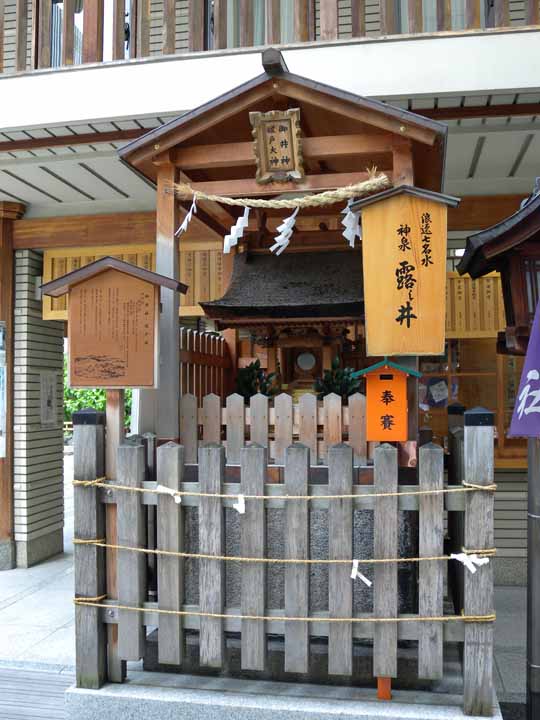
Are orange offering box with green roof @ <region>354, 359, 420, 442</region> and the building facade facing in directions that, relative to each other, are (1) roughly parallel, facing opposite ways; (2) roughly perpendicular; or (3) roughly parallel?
roughly parallel

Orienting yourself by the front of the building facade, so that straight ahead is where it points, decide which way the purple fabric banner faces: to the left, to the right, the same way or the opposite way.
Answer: the same way

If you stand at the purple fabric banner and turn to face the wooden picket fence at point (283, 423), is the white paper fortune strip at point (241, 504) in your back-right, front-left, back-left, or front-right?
front-left

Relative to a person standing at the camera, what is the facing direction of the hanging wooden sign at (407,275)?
facing the viewer

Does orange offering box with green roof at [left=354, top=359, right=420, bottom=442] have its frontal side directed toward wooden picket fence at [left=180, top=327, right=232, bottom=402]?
no

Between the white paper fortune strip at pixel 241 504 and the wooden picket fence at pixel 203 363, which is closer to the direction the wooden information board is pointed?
the white paper fortune strip

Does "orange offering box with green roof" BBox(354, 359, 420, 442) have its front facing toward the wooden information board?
no

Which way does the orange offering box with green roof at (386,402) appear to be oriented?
toward the camera

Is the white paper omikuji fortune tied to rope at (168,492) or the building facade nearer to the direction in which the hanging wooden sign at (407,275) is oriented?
the white paper omikuji fortune tied to rope

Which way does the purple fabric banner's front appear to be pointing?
toward the camera

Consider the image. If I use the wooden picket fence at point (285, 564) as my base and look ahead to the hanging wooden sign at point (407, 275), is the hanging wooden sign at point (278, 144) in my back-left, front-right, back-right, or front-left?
front-left

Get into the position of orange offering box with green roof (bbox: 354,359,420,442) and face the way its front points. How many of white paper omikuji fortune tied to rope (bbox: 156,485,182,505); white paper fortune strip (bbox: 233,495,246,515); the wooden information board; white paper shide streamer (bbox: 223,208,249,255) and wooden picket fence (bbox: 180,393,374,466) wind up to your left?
0

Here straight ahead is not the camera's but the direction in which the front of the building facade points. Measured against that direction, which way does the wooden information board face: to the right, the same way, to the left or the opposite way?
the same way
